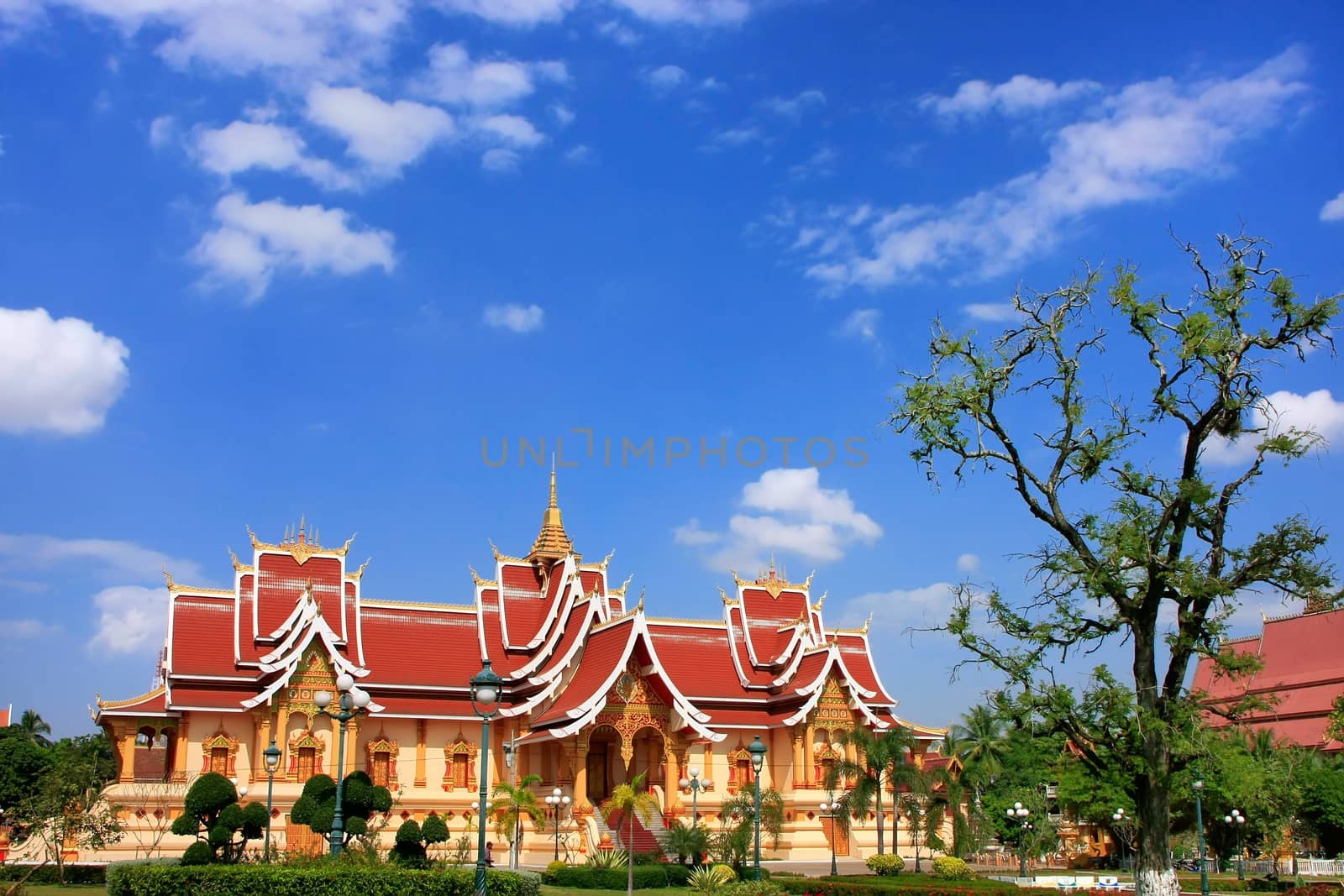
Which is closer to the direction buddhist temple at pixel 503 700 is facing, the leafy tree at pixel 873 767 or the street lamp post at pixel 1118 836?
the leafy tree

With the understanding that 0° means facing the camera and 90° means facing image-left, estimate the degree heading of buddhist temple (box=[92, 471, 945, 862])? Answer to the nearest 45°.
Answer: approximately 315°

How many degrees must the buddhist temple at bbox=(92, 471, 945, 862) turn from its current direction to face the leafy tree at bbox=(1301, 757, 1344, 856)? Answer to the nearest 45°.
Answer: approximately 45° to its left

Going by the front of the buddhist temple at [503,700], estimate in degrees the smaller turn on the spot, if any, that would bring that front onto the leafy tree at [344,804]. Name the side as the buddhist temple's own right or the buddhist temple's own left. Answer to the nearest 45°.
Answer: approximately 45° to the buddhist temple's own right

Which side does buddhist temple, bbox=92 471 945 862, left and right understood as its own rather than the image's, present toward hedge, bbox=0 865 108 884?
right

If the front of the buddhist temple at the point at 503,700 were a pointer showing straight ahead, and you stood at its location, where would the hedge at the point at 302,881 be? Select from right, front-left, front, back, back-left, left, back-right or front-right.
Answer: front-right

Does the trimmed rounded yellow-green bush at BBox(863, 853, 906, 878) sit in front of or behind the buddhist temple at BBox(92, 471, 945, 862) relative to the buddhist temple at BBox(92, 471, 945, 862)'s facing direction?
in front

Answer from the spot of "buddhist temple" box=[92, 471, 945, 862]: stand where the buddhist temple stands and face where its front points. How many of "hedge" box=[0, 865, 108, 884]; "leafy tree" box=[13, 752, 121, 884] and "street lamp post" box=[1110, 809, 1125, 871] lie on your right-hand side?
2

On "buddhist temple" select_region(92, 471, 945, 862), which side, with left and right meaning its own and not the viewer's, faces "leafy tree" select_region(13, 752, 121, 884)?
right
